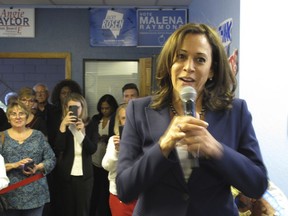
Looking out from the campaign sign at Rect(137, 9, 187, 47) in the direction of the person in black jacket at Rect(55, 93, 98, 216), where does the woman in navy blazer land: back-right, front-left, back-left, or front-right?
front-left

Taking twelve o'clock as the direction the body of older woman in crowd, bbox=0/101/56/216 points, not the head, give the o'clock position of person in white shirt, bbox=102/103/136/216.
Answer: The person in white shirt is roughly at 10 o'clock from the older woman in crowd.

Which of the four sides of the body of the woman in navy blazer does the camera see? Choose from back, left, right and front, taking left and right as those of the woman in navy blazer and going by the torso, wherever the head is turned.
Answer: front

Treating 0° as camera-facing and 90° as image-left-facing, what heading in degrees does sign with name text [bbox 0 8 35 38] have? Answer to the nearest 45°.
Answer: approximately 0°

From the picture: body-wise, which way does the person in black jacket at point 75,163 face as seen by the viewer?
toward the camera

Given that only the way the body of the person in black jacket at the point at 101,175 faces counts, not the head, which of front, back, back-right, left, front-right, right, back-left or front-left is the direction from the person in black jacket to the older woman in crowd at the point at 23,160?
front-right

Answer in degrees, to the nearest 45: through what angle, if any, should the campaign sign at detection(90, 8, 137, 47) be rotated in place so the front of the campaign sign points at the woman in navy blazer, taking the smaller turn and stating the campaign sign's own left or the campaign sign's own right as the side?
0° — it already faces them

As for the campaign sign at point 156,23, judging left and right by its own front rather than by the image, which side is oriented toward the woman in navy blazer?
front

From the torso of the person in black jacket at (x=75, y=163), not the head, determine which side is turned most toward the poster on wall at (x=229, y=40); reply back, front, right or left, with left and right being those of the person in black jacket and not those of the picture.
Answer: left

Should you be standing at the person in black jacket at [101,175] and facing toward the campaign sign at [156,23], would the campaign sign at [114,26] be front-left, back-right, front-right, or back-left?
front-left

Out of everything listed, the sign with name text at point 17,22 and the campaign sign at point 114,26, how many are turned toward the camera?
2

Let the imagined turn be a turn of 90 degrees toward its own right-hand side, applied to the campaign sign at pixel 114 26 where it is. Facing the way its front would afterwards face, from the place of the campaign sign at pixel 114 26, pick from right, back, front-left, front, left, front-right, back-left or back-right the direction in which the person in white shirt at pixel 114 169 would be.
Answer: left

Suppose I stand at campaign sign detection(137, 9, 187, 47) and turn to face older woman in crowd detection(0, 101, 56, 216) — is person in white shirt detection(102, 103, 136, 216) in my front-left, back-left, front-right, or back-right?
front-left
